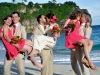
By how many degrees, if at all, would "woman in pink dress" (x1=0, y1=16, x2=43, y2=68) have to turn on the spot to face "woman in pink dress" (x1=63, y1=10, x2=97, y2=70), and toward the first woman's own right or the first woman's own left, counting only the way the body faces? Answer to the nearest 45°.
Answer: approximately 45° to the first woman's own left

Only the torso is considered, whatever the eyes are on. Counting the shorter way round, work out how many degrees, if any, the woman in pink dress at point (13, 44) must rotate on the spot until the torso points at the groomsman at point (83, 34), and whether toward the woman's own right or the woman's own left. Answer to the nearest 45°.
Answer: approximately 45° to the woman's own left

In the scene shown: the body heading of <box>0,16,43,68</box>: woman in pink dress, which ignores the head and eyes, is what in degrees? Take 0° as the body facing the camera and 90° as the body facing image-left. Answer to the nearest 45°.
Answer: approximately 315°

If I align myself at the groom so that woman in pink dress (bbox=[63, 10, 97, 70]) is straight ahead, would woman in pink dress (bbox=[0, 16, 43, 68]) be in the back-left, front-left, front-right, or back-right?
back-right
